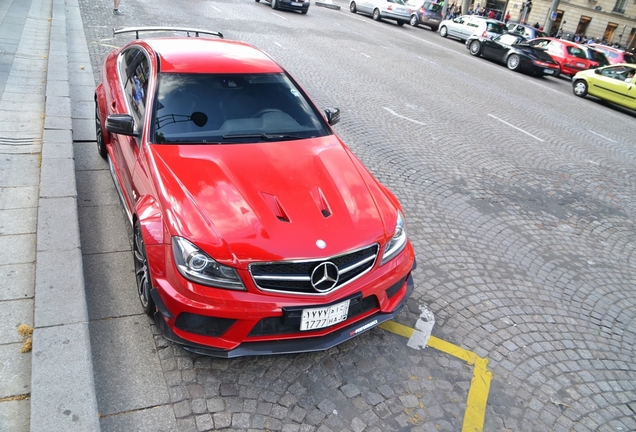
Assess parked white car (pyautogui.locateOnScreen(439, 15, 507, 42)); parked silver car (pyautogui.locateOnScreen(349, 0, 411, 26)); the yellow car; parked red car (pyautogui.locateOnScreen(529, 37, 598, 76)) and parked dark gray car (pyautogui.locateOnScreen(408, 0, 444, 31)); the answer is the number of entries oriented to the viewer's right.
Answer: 0

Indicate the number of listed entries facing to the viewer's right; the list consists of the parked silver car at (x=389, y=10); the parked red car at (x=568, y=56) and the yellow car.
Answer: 0

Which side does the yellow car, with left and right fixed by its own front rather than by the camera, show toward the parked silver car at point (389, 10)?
front

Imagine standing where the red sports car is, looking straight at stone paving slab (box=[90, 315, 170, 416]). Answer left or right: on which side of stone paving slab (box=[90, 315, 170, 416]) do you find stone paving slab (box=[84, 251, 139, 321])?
right

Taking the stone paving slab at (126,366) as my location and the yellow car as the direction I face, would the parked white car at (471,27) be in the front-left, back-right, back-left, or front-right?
front-left

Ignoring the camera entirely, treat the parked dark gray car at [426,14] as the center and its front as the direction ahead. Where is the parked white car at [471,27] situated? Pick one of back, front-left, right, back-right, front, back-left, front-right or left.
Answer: back

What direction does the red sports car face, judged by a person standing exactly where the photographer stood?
facing the viewer and to the right of the viewer

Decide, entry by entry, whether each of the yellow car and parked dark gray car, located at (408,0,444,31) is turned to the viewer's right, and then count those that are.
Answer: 0

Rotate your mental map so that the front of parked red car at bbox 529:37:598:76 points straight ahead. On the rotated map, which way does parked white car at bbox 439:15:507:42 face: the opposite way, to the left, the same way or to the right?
the same way

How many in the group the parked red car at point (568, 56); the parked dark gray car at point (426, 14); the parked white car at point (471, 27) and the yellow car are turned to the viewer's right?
0

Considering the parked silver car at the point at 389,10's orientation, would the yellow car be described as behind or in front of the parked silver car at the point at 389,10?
behind

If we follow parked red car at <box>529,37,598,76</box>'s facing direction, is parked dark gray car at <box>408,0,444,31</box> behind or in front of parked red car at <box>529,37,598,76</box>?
in front

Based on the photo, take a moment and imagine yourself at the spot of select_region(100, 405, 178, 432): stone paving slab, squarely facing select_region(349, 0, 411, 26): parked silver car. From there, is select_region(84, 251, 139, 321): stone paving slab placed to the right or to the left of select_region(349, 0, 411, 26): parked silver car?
left
